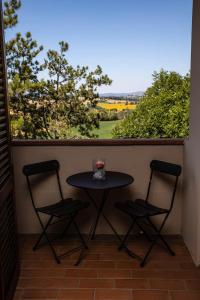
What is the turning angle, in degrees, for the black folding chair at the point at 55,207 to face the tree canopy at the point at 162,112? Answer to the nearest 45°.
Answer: approximately 45° to its left

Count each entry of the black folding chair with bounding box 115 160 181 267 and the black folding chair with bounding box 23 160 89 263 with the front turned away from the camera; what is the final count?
0

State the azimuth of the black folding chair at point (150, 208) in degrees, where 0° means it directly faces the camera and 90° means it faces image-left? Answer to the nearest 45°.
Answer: approximately 45°

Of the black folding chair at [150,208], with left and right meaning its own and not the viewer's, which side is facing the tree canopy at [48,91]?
right

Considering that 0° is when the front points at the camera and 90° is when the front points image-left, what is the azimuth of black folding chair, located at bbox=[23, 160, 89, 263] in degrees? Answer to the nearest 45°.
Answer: approximately 315°

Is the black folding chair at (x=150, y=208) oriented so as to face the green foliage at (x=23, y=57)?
no
